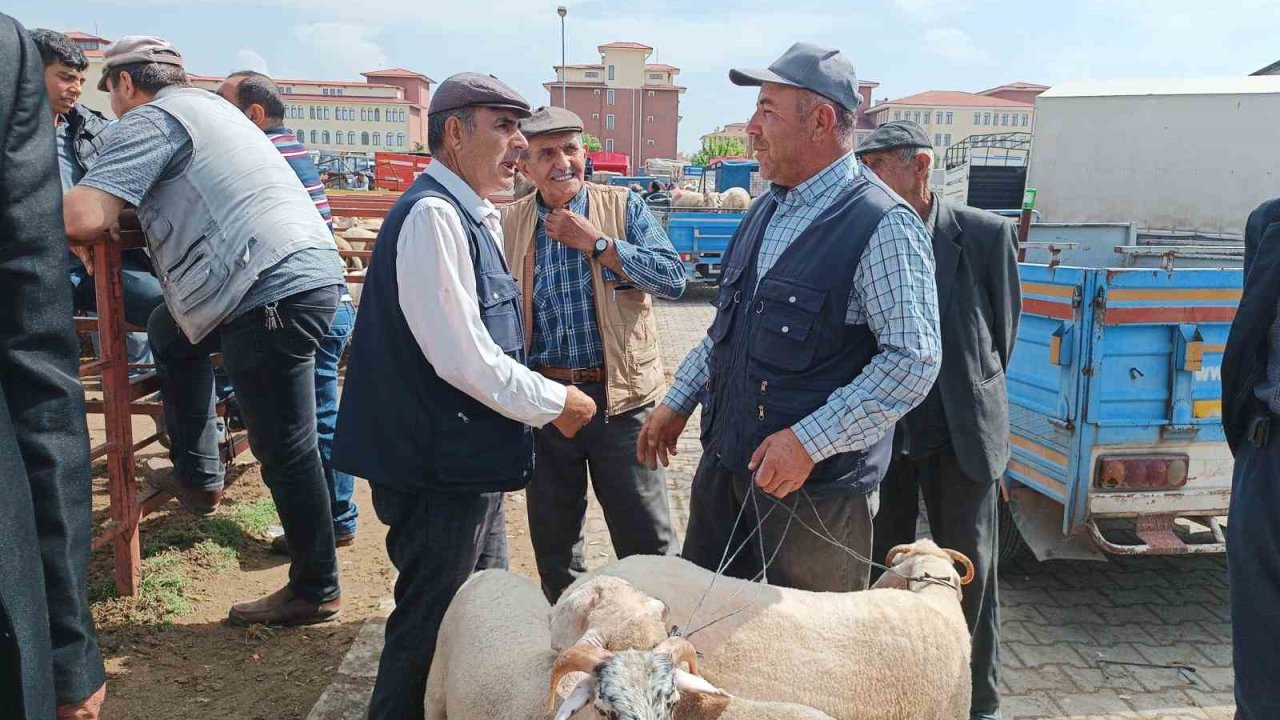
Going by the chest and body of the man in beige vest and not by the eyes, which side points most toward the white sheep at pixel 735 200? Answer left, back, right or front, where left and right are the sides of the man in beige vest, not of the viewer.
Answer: back

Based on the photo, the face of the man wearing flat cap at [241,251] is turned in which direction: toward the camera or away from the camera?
away from the camera

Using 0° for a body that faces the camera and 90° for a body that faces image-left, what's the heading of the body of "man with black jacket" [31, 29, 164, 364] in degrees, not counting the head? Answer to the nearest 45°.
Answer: approximately 315°

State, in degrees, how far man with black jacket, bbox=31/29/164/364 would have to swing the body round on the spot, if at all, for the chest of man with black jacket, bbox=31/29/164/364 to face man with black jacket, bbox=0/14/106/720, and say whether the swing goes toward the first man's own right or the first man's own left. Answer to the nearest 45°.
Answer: approximately 45° to the first man's own right

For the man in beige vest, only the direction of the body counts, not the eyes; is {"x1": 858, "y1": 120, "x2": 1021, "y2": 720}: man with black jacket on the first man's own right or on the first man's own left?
on the first man's own left

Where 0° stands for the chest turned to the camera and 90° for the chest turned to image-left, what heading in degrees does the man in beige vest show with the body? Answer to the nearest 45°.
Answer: approximately 0°
